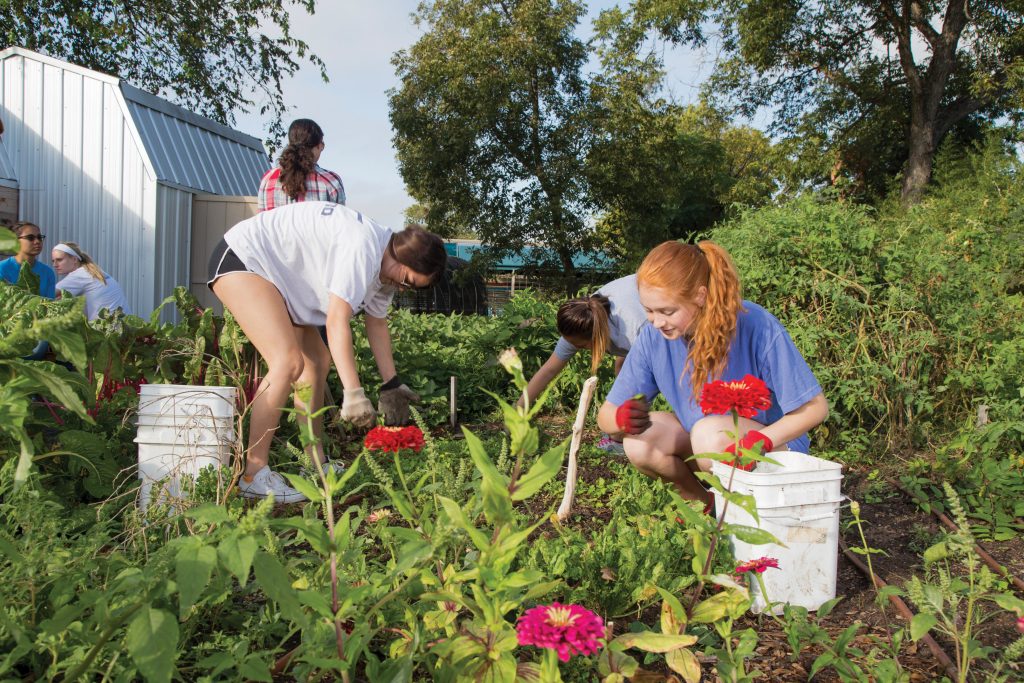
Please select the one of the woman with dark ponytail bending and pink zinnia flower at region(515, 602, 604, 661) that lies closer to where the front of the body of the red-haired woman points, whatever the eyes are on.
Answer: the pink zinnia flower

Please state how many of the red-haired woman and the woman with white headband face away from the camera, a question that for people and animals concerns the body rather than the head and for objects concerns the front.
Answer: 0

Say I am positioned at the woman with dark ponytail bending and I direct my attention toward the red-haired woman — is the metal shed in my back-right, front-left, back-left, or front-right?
back-right

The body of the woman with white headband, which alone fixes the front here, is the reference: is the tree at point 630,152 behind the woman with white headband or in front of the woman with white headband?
behind

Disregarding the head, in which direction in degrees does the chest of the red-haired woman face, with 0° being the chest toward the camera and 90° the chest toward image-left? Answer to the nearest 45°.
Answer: approximately 45°

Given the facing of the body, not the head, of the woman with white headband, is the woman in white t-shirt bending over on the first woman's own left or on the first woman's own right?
on the first woman's own left

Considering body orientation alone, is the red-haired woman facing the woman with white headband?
no

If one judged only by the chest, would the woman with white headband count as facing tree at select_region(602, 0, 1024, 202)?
no

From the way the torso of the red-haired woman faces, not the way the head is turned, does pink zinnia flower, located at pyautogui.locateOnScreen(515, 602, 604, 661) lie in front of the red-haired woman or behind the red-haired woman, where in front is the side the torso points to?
in front

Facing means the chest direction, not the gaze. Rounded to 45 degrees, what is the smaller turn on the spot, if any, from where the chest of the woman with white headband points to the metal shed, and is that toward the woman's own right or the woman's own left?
approximately 90° to the woman's own right

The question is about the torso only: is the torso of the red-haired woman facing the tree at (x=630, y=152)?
no

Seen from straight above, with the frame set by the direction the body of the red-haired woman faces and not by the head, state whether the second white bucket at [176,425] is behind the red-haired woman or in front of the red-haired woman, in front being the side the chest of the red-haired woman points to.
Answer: in front
